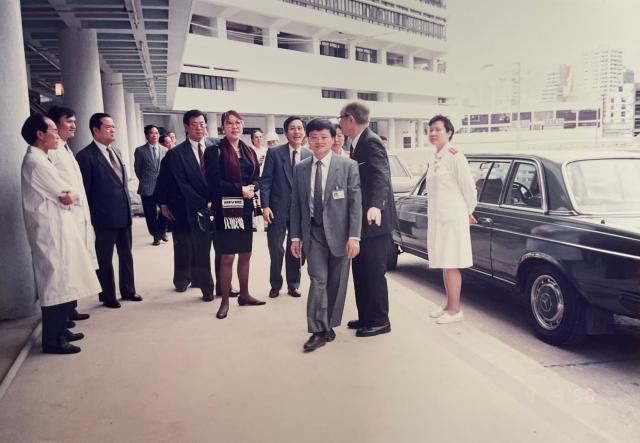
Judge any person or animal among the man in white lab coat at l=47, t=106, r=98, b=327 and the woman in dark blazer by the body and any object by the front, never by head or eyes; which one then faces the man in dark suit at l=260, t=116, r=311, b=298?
the man in white lab coat

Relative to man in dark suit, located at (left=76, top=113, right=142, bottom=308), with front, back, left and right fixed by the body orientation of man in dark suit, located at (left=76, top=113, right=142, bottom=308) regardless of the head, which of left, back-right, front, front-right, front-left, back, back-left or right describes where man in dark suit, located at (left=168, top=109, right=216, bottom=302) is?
front-left

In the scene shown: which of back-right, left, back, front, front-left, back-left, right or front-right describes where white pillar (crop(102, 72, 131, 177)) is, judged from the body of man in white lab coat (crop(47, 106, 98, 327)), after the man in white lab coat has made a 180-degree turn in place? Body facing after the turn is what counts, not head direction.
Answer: right

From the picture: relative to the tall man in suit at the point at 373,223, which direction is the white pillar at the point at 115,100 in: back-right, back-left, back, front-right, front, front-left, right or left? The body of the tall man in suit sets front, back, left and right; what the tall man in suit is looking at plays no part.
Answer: front-right

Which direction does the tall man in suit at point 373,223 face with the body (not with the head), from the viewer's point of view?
to the viewer's left

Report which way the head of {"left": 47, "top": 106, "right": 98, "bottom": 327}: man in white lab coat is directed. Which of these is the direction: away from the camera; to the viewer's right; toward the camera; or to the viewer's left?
to the viewer's right

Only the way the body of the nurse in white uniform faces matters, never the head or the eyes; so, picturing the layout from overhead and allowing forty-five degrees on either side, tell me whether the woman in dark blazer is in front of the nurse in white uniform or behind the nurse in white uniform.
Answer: in front

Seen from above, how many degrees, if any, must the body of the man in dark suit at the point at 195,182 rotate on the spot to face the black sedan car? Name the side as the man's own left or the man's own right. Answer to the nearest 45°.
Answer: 0° — they already face it

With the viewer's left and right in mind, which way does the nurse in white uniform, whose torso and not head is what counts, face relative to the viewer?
facing the viewer and to the left of the viewer

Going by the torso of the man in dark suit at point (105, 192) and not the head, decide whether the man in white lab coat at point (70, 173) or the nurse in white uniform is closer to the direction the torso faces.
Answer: the nurse in white uniform

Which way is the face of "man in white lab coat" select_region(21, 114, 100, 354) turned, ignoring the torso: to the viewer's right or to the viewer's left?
to the viewer's right

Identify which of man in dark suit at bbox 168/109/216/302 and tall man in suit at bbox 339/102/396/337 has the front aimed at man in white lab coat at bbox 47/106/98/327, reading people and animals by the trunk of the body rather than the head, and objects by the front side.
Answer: the tall man in suit

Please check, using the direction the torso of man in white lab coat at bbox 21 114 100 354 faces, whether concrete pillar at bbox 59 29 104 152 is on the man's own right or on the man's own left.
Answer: on the man's own left

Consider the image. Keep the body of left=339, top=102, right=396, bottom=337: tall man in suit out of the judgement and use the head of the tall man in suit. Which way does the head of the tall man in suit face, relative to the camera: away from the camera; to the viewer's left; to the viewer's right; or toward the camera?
to the viewer's left

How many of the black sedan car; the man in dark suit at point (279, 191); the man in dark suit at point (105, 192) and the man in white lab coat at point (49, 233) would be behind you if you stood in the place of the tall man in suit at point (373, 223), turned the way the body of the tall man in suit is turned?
1
